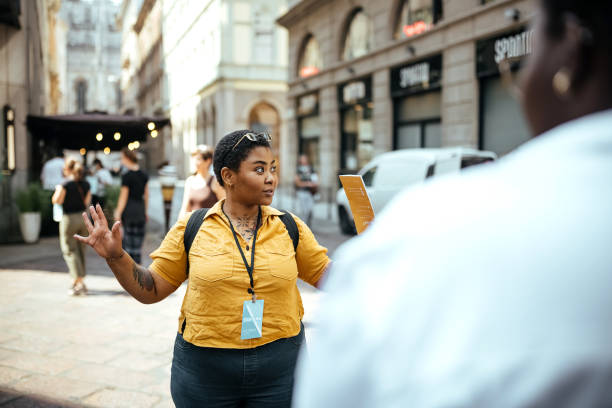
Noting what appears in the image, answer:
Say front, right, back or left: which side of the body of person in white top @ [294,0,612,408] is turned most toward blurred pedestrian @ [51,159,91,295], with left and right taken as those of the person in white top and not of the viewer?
front

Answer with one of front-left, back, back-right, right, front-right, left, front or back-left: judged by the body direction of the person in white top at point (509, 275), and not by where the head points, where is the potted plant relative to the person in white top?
front

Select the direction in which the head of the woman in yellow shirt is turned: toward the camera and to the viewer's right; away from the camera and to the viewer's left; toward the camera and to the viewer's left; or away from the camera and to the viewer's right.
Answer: toward the camera and to the viewer's right

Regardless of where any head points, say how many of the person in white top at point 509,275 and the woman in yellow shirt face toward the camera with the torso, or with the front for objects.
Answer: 1

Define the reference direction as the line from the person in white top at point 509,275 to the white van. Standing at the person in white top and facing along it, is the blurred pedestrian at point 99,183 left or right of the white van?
left

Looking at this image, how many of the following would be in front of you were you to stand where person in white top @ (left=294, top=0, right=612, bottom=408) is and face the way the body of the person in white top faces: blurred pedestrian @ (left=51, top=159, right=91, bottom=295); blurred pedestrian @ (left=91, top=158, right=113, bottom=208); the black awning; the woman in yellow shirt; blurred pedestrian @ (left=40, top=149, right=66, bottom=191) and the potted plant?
6

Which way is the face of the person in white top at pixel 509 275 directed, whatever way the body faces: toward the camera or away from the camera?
away from the camera

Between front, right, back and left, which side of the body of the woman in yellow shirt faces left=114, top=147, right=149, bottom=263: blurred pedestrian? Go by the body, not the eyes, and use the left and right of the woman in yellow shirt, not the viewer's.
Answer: back

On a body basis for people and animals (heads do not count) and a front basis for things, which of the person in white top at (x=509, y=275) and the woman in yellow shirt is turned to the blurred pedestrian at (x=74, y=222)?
the person in white top

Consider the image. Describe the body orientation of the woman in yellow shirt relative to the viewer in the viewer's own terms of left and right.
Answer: facing the viewer

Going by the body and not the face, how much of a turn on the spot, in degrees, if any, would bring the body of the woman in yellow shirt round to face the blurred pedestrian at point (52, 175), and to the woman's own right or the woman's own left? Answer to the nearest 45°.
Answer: approximately 180°

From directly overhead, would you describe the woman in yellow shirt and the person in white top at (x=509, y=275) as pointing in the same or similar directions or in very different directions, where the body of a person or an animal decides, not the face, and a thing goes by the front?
very different directions

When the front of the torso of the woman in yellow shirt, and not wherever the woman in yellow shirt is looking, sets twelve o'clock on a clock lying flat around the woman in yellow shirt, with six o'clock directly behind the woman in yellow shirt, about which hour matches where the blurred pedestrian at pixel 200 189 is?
The blurred pedestrian is roughly at 6 o'clock from the woman in yellow shirt.

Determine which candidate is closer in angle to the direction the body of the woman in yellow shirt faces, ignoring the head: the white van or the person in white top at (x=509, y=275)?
the person in white top

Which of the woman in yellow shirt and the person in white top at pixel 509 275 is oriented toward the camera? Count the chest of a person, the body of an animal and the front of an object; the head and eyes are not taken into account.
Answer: the woman in yellow shirt

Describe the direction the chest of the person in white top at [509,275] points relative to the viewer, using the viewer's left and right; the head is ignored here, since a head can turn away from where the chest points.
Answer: facing away from the viewer and to the left of the viewer

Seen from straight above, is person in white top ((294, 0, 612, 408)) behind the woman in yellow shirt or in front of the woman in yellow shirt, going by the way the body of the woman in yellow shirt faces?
in front

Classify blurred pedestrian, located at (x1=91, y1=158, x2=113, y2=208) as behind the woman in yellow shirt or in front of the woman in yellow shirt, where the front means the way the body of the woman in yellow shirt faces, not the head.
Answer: behind
